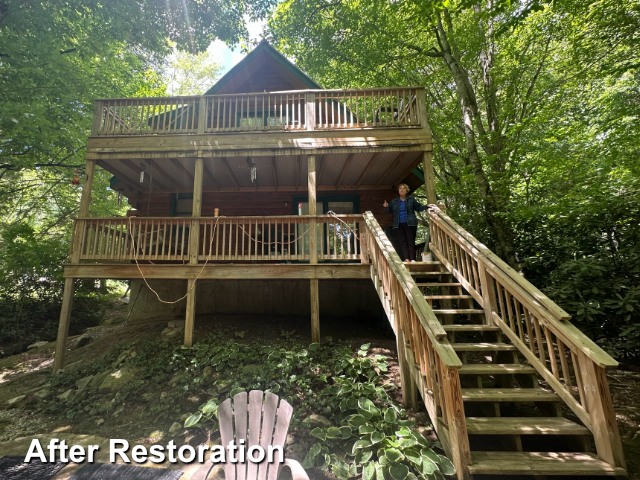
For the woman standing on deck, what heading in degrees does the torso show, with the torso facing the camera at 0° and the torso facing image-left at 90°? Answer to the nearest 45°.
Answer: approximately 0°

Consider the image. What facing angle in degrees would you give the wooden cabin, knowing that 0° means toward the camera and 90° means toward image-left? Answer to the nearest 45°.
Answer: approximately 0°

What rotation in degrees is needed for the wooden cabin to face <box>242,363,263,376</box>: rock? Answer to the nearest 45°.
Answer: approximately 45° to its right

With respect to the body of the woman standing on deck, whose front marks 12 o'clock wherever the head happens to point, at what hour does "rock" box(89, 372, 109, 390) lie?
The rock is roughly at 2 o'clock from the woman standing on deck.

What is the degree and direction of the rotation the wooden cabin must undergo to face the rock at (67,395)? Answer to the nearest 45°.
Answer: approximately 90° to its right

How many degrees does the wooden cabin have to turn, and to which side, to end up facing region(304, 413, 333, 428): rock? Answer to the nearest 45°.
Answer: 0° — it already faces it
